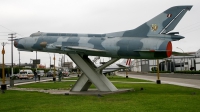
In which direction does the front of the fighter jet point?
to the viewer's left
